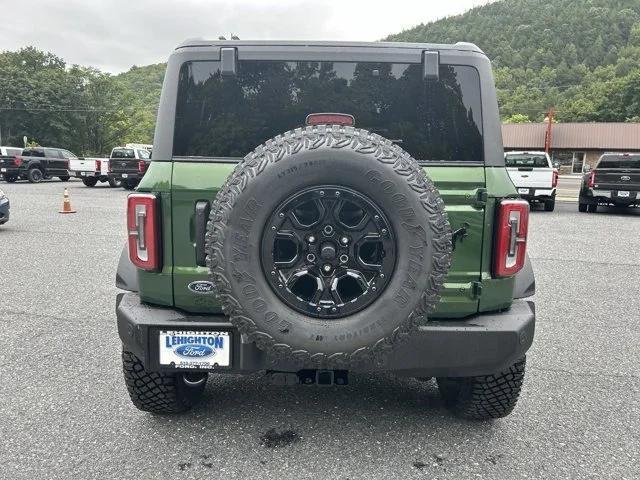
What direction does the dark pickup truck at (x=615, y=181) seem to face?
away from the camera

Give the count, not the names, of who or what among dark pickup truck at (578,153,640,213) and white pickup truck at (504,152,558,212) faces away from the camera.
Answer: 2

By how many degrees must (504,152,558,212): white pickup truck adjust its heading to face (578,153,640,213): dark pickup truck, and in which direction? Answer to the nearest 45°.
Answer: approximately 90° to its right

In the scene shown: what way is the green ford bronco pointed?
away from the camera

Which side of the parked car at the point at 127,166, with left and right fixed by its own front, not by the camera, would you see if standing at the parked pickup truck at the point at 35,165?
left

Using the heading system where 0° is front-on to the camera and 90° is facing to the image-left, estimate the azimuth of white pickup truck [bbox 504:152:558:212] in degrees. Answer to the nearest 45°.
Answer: approximately 180°

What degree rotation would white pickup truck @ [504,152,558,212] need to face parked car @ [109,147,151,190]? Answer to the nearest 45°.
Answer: approximately 90° to its left

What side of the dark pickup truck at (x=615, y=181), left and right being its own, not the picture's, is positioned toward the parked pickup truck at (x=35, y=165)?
left
